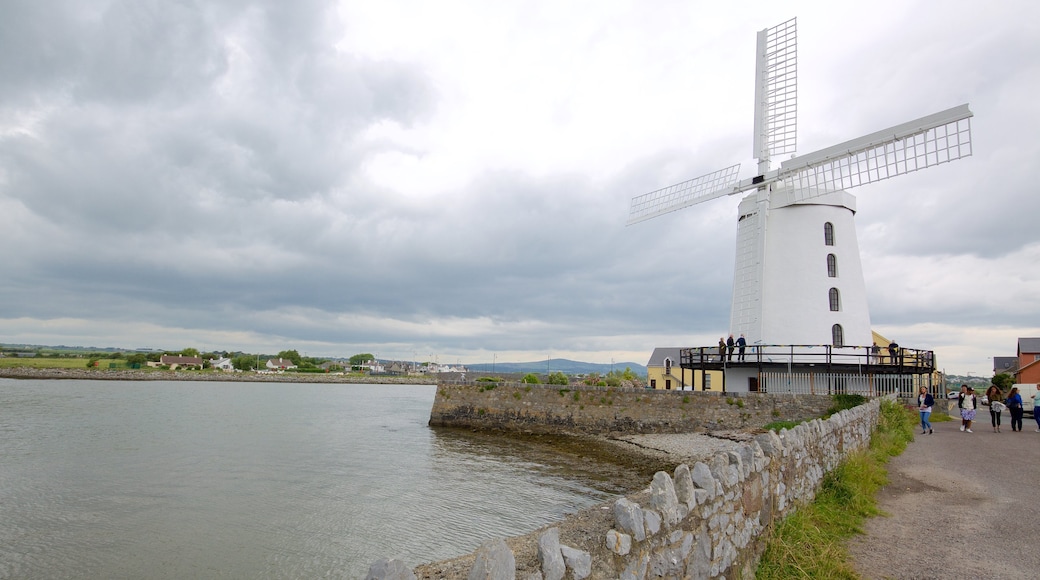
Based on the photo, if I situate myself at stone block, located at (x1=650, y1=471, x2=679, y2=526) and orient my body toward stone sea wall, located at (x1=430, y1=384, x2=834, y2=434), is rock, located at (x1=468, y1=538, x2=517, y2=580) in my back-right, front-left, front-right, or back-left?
back-left

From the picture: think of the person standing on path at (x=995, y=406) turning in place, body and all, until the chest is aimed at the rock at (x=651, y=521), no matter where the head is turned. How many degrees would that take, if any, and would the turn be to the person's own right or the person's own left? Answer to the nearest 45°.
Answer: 0° — they already face it

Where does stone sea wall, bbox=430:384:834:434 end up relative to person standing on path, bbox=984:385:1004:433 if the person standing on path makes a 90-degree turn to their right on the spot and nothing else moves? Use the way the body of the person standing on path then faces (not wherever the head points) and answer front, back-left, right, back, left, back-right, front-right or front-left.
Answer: front

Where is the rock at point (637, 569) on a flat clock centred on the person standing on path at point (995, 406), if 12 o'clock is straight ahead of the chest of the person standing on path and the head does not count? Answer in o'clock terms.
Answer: The rock is roughly at 12 o'clock from the person standing on path.

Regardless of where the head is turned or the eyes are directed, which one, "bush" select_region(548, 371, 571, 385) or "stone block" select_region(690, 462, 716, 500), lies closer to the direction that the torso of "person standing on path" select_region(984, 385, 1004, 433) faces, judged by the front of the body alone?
the stone block

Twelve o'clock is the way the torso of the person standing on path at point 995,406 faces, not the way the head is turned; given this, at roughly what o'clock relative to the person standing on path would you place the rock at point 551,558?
The rock is roughly at 12 o'clock from the person standing on path.

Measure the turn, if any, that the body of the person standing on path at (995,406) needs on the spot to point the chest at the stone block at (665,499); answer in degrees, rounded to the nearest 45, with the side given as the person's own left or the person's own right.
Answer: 0° — they already face it

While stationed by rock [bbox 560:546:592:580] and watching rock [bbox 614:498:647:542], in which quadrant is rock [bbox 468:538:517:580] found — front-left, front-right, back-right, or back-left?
back-left

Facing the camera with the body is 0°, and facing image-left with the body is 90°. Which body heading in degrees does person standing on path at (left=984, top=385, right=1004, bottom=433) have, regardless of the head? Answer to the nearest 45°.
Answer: approximately 0°

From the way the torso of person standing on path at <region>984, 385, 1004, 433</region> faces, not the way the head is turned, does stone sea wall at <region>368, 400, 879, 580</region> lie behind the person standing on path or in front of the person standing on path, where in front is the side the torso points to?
in front

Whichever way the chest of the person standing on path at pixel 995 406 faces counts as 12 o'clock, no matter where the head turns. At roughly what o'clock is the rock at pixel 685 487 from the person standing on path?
The rock is roughly at 12 o'clock from the person standing on path.
